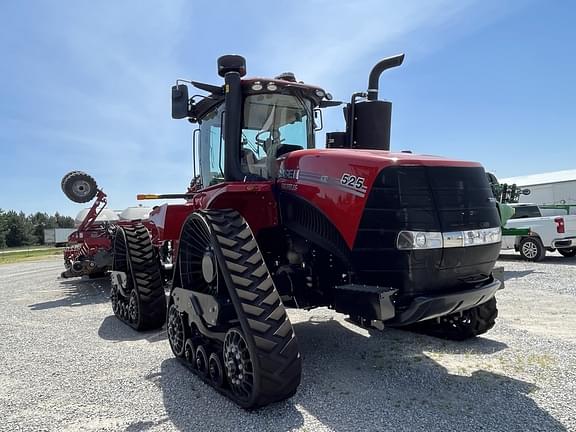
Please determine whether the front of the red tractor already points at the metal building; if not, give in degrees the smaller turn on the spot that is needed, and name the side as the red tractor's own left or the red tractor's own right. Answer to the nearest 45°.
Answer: approximately 90° to the red tractor's own left

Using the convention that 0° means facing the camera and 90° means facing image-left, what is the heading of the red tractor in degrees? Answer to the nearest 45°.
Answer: approximately 315°
